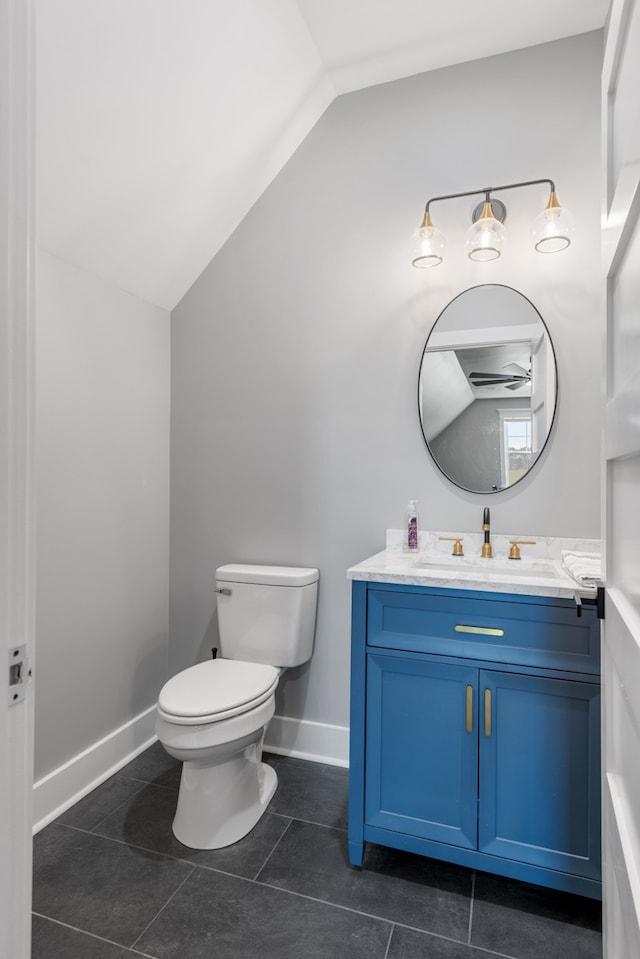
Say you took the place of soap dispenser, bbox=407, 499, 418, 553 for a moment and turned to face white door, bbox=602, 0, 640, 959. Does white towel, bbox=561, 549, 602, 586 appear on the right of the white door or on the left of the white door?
left

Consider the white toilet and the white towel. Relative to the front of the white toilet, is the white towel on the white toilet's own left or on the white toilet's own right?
on the white toilet's own left

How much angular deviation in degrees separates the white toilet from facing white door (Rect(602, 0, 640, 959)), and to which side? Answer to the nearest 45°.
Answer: approximately 90° to its left

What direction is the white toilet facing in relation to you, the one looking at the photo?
facing the viewer and to the left of the viewer

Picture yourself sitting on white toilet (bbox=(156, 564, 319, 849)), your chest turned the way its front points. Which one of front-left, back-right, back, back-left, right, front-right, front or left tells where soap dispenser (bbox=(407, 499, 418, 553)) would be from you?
back-left

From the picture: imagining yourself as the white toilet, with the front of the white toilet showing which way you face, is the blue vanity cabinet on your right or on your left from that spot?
on your left

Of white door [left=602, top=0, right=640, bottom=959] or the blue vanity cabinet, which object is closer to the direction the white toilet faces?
the white door
